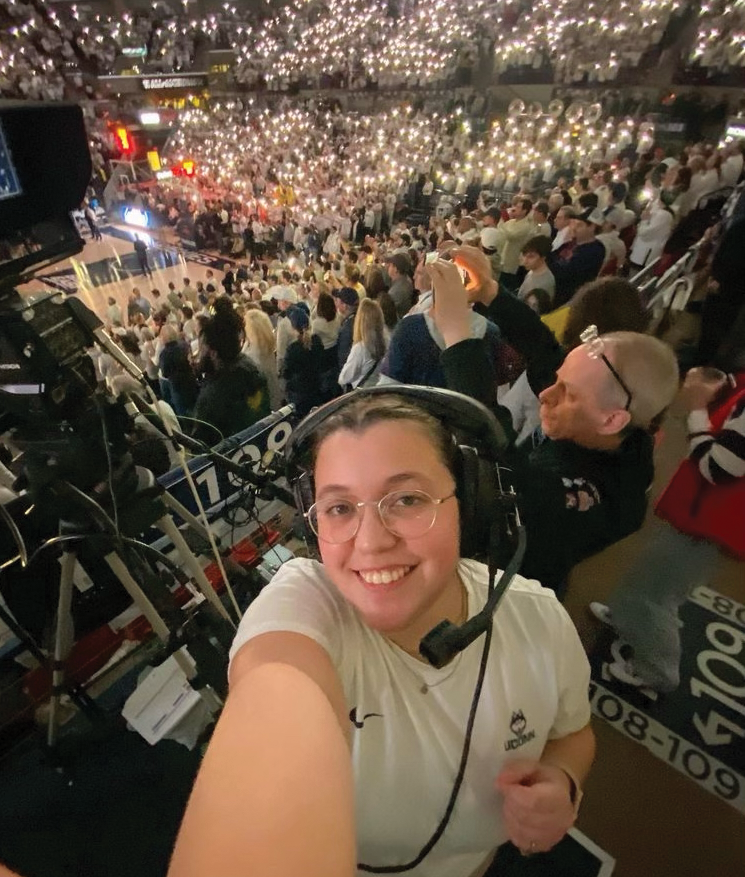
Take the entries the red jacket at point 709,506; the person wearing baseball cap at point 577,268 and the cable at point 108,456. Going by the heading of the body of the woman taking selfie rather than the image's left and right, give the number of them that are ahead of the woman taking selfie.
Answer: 0

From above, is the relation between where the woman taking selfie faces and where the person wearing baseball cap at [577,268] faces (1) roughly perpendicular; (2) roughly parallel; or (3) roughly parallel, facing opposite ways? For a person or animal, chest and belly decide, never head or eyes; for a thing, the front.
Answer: roughly perpendicular

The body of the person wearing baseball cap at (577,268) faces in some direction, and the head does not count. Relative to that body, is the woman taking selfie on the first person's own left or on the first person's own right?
on the first person's own left

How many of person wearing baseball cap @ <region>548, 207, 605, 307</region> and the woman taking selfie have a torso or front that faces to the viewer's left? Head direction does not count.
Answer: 1

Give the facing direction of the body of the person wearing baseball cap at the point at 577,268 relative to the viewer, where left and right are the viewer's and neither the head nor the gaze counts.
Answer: facing to the left of the viewer

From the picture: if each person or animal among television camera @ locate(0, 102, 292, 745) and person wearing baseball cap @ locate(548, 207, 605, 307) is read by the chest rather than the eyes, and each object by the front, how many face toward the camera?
0

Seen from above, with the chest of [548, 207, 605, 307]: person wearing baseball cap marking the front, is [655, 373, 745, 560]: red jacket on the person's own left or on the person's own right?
on the person's own left

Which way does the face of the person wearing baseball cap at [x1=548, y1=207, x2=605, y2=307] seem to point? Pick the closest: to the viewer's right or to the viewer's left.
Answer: to the viewer's left

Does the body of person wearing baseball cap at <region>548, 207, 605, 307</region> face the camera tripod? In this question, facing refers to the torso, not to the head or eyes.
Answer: no

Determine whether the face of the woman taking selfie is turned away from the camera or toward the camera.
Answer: toward the camera

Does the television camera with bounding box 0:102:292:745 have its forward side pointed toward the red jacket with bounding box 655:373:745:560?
no

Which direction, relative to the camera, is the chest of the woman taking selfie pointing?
toward the camera

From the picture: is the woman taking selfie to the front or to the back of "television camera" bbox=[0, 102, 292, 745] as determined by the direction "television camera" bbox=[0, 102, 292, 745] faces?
to the back

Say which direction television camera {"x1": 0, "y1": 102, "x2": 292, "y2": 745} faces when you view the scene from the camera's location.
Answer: facing away from the viewer and to the left of the viewer
